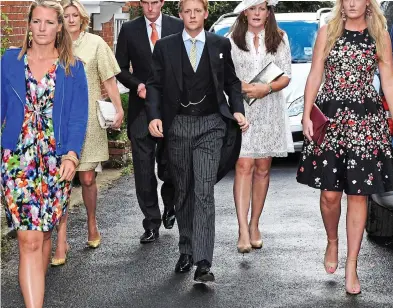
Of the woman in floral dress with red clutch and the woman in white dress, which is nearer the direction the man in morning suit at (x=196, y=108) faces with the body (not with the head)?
the woman in floral dress with red clutch

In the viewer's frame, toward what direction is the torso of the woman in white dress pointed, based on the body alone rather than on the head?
toward the camera

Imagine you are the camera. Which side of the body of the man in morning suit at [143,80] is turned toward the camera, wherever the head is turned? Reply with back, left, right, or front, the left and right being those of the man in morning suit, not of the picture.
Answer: front

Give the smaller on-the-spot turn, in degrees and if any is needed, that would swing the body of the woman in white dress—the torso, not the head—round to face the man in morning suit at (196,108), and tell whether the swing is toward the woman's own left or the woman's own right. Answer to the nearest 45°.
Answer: approximately 45° to the woman's own right

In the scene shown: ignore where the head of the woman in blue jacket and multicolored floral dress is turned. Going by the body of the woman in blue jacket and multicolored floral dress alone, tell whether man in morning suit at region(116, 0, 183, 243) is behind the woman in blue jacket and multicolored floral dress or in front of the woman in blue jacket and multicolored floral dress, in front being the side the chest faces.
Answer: behind

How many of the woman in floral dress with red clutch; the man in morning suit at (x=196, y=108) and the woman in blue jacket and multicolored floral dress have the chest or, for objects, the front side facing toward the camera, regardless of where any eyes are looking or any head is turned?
3

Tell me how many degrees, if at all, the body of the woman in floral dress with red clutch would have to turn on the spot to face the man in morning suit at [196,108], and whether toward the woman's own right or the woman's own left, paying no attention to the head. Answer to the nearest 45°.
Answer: approximately 90° to the woman's own right

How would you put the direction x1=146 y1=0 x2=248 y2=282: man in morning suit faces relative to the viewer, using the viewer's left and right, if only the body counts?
facing the viewer

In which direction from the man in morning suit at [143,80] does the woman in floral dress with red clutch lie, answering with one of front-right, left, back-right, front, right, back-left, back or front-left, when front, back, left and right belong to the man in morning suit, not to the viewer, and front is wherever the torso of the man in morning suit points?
front-left
